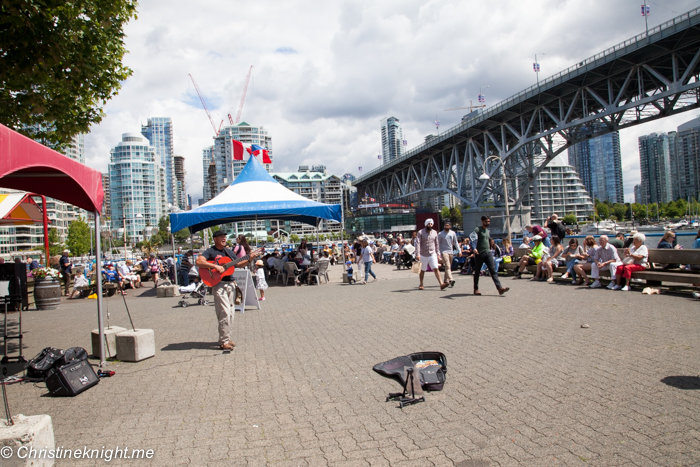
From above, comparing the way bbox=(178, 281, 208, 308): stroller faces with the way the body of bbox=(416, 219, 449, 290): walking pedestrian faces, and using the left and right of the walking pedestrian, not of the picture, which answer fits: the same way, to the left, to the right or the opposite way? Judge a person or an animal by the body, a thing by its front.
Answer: to the right

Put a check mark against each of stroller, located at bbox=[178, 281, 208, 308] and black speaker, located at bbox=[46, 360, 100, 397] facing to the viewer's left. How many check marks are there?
1

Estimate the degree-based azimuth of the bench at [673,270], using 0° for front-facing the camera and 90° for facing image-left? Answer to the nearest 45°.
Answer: approximately 45°

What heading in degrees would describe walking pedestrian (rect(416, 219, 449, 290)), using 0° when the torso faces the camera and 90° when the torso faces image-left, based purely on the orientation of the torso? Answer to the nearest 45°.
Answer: approximately 315°

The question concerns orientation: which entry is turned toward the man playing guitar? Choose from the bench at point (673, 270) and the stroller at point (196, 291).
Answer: the bench

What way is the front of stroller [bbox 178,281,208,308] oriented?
to the viewer's left

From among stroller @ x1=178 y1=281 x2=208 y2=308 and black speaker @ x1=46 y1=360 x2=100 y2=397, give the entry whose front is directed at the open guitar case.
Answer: the black speaker

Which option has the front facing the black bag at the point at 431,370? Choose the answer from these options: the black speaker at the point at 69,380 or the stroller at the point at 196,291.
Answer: the black speaker

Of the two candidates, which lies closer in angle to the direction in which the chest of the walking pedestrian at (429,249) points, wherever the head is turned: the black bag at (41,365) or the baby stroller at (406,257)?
the black bag

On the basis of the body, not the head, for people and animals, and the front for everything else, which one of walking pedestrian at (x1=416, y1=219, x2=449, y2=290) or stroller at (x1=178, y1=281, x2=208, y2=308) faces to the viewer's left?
the stroller
